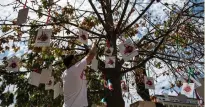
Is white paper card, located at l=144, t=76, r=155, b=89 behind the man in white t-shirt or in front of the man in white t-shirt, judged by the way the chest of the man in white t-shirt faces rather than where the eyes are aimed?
in front

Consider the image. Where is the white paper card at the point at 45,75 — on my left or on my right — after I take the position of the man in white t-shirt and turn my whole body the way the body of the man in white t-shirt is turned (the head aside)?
on my left

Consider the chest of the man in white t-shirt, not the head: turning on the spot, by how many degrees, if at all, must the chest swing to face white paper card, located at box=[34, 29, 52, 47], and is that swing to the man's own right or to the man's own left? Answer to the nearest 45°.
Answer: approximately 90° to the man's own left

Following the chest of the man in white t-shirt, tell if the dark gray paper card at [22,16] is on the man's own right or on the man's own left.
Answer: on the man's own left

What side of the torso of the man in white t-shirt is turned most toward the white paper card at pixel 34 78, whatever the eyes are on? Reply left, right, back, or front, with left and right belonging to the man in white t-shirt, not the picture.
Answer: left

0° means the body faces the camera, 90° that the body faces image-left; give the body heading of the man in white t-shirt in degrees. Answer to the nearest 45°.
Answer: approximately 225°

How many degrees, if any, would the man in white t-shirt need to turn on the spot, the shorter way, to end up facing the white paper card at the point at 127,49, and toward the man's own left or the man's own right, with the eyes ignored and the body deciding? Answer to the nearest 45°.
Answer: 0° — they already face it

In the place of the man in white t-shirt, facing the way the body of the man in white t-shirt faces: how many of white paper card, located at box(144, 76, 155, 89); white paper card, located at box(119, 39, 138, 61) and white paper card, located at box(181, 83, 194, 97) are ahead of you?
3

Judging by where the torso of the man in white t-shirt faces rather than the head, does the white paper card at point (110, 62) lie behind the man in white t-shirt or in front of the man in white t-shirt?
in front
